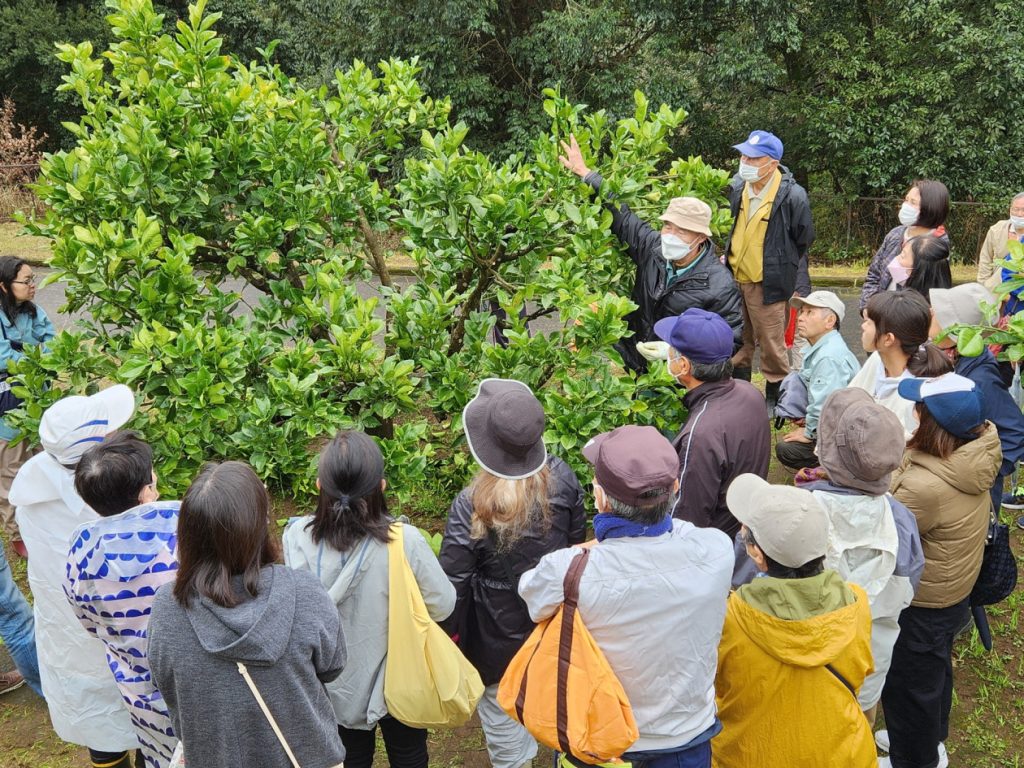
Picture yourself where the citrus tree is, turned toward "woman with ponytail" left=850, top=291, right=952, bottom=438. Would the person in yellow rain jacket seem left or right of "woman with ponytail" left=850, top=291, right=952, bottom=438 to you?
right

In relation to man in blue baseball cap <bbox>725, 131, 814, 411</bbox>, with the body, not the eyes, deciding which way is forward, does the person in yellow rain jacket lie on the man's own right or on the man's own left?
on the man's own left

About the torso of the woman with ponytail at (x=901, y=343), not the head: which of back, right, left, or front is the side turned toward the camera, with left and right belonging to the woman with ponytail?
left

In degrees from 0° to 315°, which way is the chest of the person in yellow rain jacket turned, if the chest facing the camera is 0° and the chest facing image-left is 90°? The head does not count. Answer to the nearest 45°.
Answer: approximately 135°

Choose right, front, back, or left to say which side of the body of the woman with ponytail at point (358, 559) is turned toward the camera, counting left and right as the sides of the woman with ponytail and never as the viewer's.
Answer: back

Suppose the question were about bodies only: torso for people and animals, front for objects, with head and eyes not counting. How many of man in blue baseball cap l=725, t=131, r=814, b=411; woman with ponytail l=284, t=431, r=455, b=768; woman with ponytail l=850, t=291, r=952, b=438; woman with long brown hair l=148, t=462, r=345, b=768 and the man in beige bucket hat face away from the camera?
2

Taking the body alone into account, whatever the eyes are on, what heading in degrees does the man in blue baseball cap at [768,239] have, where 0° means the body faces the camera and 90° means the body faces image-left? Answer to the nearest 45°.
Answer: approximately 45°

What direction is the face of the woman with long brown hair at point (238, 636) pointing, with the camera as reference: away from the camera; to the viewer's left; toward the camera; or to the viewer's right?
away from the camera

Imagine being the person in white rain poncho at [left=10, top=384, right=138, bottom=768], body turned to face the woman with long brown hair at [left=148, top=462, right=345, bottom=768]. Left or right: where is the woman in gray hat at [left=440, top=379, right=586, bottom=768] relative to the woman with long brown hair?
left

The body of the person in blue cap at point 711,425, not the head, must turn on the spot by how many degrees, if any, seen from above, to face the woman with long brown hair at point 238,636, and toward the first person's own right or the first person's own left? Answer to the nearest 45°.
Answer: approximately 90° to the first person's own left

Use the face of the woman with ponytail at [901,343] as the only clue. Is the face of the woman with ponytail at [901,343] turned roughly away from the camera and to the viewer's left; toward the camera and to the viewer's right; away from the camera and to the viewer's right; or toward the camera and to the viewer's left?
away from the camera and to the viewer's left

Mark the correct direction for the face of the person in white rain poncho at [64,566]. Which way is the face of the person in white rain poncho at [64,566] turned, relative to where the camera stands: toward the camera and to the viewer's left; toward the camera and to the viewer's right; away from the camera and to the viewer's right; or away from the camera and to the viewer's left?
away from the camera and to the viewer's right

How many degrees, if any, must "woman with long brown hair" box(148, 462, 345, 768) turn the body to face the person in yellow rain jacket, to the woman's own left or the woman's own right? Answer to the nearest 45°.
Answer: approximately 90° to the woman's own right

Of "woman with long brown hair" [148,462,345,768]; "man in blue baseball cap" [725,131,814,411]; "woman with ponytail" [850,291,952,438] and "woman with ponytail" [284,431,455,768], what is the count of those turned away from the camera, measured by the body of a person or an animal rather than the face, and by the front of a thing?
2
